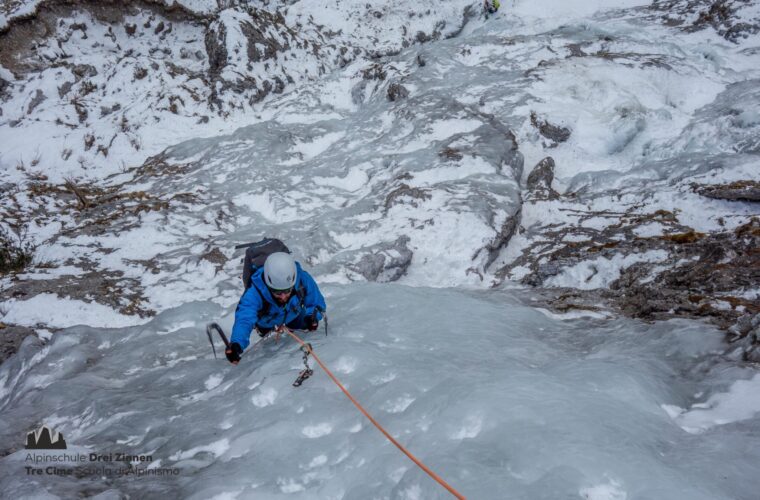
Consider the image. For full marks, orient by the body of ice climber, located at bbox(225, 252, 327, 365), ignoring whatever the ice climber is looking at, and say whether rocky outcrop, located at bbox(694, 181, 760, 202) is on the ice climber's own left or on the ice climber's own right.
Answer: on the ice climber's own left

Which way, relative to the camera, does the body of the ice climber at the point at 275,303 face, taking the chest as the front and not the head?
toward the camera
